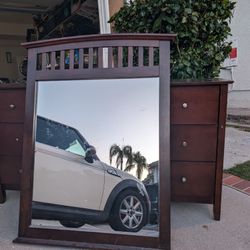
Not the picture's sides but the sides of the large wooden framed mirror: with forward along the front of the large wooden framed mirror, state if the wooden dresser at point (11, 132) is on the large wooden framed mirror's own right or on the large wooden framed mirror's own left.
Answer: on the large wooden framed mirror's own right

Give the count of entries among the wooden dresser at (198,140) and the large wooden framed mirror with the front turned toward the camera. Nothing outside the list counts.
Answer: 2

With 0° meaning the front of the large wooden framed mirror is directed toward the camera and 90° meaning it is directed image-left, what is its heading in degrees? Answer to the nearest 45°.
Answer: approximately 0°

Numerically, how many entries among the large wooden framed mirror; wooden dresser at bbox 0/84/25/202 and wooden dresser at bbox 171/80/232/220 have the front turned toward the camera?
3

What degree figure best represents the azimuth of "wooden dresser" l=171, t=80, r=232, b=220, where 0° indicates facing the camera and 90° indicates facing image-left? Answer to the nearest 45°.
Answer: approximately 0°
